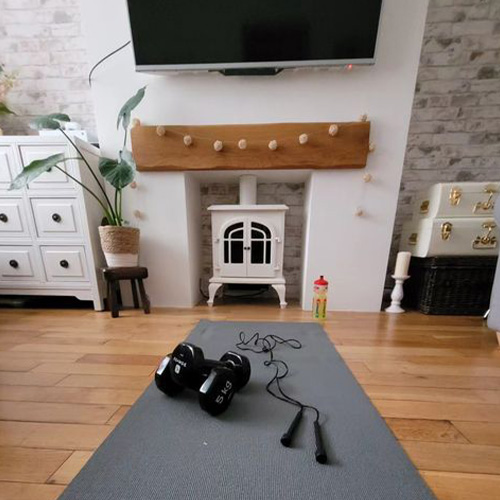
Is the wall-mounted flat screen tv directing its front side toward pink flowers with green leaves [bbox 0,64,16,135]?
no

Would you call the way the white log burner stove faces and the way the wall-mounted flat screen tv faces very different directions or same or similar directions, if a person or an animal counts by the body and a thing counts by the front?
same or similar directions

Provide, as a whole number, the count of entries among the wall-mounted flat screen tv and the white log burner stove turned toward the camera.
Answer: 2

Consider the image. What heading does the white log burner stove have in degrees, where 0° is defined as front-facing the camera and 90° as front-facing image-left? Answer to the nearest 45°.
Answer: approximately 0°

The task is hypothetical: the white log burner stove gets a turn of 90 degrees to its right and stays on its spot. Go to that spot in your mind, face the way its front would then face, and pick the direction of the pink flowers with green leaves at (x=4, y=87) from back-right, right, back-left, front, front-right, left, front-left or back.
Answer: front

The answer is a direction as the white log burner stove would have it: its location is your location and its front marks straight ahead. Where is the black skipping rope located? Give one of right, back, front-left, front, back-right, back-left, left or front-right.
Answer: front

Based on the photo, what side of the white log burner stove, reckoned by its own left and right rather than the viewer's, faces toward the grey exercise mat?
front

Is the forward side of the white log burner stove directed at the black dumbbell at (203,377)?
yes

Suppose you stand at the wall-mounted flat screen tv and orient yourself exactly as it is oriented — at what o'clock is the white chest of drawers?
The white chest of drawers is roughly at 3 o'clock from the wall-mounted flat screen tv.

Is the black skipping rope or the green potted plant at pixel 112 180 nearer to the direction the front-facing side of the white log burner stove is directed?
the black skipping rope

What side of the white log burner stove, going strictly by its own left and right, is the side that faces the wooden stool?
right
